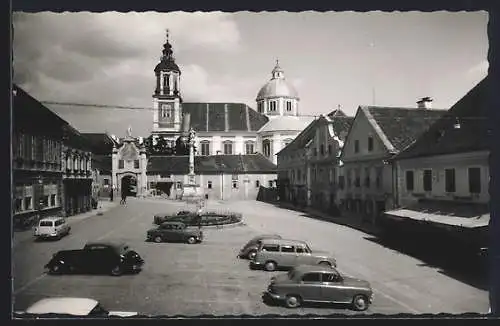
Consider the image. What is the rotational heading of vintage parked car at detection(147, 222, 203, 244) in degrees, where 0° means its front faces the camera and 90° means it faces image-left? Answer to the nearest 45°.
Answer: approximately 270°

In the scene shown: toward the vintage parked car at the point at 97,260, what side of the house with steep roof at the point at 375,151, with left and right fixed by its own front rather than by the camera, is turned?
front

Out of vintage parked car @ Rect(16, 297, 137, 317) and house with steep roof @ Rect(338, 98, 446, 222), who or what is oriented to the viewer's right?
the vintage parked car

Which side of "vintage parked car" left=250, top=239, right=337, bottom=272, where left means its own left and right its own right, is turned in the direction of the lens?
right

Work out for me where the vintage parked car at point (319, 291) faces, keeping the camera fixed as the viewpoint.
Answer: facing to the right of the viewer

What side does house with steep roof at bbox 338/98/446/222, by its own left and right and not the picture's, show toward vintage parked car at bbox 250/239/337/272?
front

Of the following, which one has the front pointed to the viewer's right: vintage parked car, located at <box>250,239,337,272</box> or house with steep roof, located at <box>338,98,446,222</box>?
the vintage parked car

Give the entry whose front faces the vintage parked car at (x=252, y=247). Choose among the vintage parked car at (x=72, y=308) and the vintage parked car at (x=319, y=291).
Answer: the vintage parked car at (x=72, y=308)

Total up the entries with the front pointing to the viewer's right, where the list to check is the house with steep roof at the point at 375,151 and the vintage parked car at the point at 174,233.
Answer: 1

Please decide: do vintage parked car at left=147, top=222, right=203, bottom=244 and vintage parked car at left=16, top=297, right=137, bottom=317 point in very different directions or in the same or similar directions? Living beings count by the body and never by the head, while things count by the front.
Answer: same or similar directions
